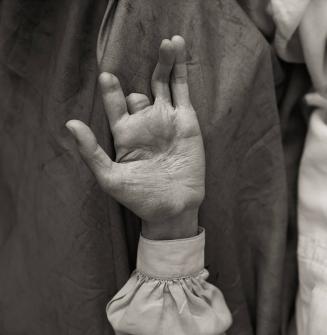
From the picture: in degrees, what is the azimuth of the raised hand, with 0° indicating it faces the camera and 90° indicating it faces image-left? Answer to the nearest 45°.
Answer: approximately 0°
